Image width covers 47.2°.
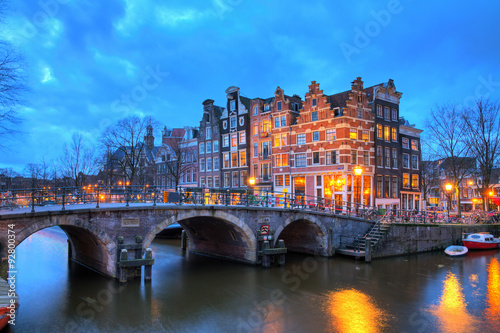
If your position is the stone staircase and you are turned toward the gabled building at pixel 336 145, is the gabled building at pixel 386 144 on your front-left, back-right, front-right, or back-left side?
front-right

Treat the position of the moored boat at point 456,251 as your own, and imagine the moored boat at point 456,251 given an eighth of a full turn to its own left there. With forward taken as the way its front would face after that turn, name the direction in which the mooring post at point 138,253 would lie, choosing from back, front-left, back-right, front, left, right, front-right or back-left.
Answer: front

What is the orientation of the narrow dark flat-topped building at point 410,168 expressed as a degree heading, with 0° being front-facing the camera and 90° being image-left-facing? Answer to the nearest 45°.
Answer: approximately 315°

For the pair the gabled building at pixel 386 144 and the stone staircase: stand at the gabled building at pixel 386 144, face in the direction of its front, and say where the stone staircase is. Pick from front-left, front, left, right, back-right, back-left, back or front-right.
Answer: front-right

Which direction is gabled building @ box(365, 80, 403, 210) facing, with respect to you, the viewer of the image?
facing the viewer and to the right of the viewer

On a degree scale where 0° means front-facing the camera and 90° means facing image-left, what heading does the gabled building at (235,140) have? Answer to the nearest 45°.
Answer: approximately 45°

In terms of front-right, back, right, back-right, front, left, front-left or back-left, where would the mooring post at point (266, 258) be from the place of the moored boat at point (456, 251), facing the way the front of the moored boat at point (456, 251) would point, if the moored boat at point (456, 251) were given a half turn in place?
back-right

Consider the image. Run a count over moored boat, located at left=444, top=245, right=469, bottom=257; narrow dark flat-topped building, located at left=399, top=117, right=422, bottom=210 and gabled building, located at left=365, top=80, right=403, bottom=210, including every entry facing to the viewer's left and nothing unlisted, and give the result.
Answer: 1

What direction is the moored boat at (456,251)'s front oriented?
to the viewer's left

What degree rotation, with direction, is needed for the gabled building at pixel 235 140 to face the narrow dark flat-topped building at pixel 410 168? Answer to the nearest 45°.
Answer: approximately 135° to its left

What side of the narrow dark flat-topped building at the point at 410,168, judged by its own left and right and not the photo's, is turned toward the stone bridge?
right
